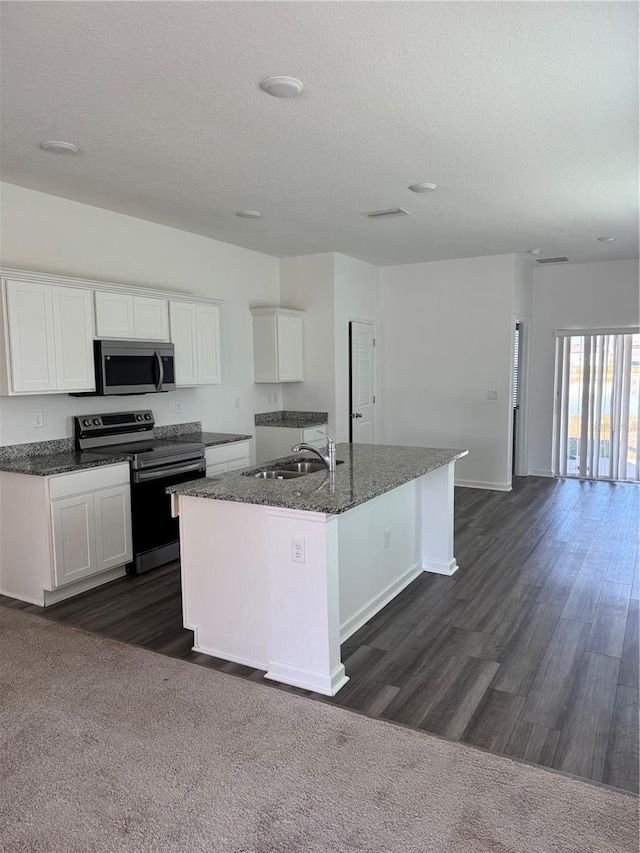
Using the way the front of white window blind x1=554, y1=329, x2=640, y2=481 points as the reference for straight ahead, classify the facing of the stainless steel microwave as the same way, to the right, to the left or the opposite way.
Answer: to the left

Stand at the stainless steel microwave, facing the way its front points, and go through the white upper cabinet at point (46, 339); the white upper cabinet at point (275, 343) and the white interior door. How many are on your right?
1

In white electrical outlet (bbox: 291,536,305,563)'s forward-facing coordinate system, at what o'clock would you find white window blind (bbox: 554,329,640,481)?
The white window blind is roughly at 6 o'clock from the white electrical outlet.

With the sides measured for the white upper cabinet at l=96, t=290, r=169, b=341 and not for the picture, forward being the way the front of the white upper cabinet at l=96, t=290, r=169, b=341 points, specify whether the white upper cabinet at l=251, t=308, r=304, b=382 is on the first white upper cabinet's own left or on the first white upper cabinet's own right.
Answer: on the first white upper cabinet's own left

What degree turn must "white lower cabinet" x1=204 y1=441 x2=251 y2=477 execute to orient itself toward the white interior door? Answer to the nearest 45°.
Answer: approximately 90° to its left

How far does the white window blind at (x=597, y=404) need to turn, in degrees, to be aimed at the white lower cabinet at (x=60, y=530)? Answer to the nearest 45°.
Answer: approximately 45° to its right

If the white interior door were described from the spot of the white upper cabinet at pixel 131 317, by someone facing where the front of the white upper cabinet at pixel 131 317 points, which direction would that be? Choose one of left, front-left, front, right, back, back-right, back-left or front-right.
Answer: left

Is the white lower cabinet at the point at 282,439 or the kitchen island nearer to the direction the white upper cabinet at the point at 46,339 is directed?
the kitchen island

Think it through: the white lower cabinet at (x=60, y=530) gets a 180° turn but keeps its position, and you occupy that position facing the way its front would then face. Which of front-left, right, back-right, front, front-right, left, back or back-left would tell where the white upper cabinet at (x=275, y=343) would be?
right

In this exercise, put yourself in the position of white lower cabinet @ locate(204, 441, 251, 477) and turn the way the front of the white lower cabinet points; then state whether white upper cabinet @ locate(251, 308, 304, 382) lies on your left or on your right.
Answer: on your left

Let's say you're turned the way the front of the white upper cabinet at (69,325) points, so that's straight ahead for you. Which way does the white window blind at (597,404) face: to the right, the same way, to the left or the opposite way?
to the right

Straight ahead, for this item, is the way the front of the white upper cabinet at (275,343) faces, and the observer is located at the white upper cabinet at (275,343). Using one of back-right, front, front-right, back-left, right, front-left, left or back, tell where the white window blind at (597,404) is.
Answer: front-left
